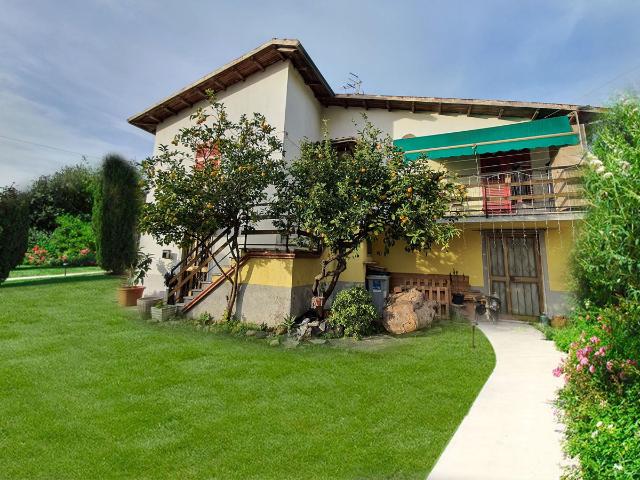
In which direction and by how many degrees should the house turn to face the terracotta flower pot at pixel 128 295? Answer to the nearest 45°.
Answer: approximately 90° to its right

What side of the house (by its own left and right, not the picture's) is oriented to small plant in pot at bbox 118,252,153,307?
right

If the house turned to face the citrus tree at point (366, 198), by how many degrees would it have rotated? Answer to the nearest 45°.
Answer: approximately 45° to its right

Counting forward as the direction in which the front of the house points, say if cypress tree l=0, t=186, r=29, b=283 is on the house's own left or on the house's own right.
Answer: on the house's own right

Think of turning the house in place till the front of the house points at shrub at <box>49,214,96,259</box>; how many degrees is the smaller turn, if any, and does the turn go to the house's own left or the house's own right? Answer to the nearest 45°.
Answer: approximately 90° to the house's own right

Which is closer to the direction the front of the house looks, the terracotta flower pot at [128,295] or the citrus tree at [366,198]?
the citrus tree

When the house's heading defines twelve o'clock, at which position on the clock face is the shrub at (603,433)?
The shrub is roughly at 12 o'clock from the house.

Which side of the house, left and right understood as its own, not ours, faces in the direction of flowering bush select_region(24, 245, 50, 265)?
right

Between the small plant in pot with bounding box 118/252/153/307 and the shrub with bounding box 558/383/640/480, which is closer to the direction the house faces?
the shrub
